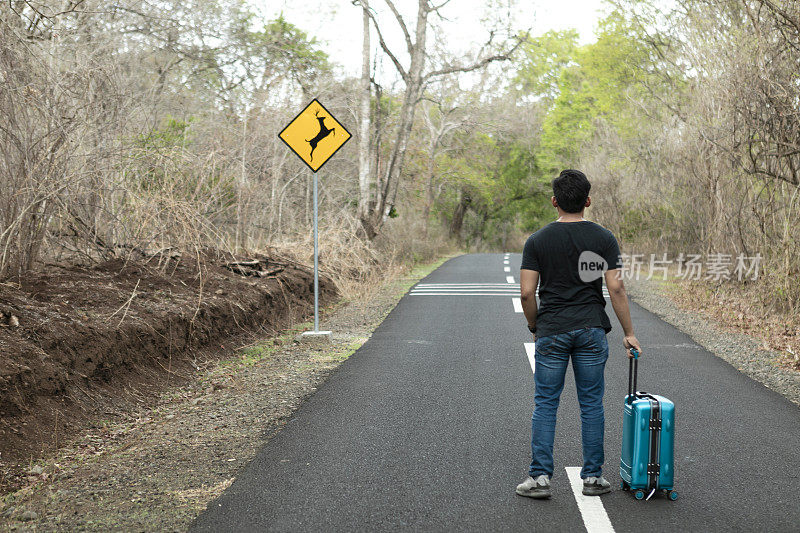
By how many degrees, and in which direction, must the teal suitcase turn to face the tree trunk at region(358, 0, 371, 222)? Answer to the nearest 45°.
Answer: approximately 135° to its left

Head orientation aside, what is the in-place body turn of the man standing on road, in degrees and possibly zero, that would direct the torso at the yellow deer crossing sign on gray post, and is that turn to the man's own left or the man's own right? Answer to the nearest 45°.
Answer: approximately 45° to the man's own left

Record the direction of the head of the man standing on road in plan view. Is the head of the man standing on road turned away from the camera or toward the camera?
away from the camera

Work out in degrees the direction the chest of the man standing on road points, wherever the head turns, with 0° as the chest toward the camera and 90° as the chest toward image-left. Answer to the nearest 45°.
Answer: approximately 180°
